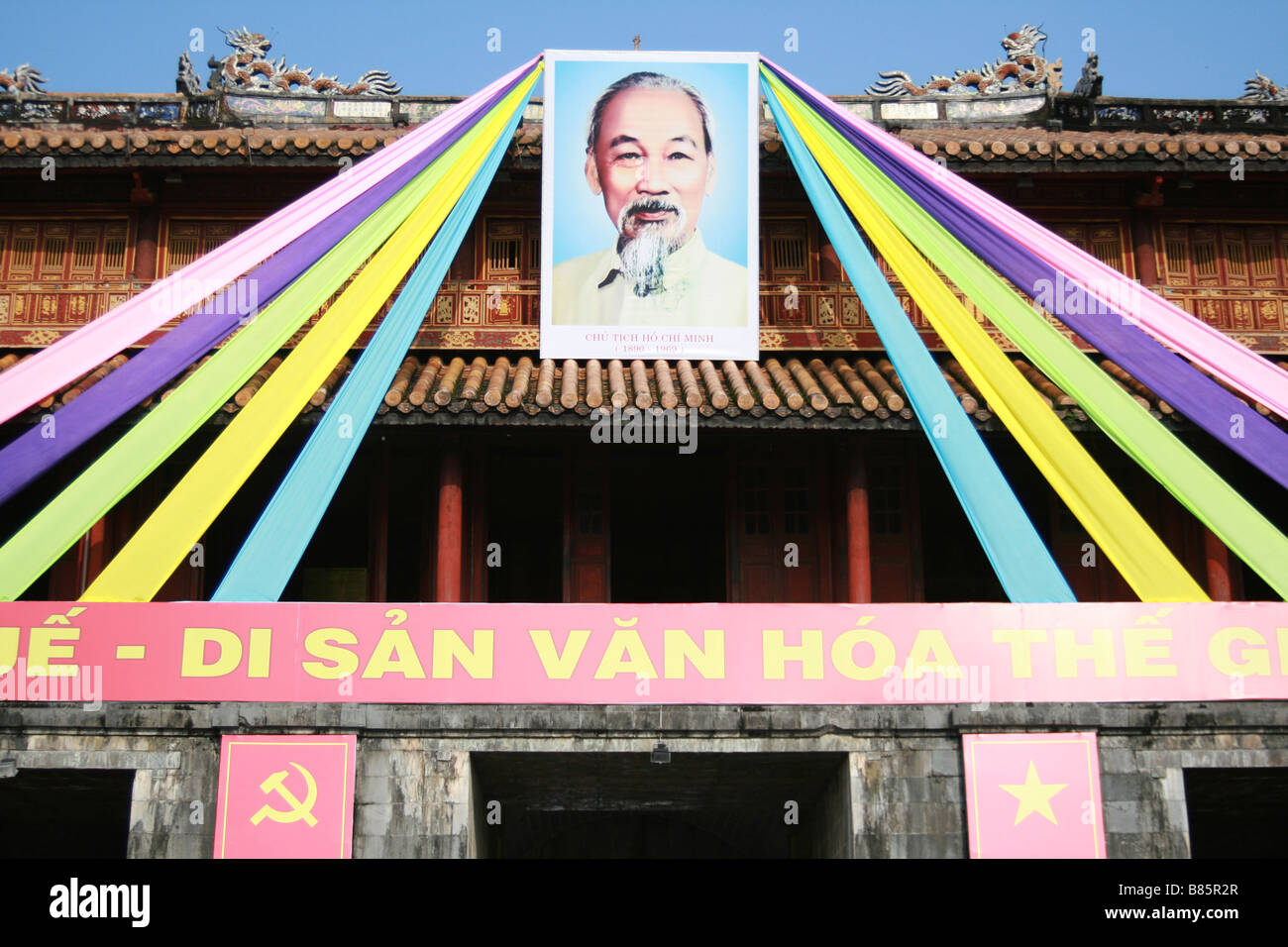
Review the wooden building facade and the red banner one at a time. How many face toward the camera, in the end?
2

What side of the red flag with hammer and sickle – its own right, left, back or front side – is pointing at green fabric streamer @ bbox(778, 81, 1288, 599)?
left

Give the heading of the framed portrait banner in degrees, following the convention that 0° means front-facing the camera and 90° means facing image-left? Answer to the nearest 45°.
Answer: approximately 0°

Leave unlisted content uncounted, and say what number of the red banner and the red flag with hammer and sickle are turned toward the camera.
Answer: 2

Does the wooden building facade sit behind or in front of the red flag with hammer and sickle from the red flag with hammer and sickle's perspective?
behind

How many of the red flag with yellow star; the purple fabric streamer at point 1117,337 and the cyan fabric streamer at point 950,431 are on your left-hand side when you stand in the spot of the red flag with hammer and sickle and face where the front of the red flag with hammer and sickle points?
3

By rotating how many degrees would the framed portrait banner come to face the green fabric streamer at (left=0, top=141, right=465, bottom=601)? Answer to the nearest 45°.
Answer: approximately 45° to its right
